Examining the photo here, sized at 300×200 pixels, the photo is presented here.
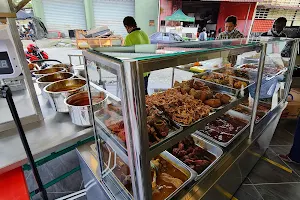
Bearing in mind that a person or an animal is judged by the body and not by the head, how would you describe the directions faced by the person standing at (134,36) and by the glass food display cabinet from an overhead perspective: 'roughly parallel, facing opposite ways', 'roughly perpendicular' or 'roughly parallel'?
roughly parallel, facing opposite ways

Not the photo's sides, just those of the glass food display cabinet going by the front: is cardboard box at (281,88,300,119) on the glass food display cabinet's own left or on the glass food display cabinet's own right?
on the glass food display cabinet's own left

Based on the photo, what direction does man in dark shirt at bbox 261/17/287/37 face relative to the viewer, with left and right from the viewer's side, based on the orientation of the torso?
facing to the left of the viewer
